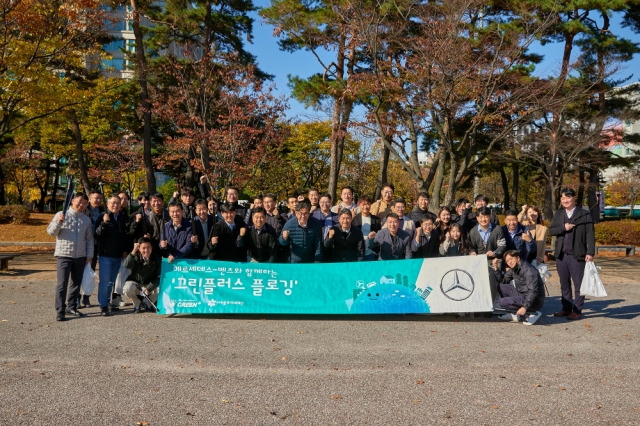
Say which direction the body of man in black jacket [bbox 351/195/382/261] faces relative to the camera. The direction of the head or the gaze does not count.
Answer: toward the camera

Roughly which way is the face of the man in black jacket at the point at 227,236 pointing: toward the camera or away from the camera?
toward the camera

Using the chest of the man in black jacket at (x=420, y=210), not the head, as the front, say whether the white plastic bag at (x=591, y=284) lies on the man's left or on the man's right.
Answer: on the man's left

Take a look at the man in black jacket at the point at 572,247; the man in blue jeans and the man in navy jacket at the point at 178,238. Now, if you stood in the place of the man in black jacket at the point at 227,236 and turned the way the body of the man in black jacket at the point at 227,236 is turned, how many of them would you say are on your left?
1

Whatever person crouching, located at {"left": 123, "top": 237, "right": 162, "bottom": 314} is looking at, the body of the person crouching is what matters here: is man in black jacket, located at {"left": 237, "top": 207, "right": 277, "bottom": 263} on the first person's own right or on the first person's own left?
on the first person's own left

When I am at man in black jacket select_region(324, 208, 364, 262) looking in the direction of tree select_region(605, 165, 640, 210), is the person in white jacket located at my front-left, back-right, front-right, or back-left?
back-left

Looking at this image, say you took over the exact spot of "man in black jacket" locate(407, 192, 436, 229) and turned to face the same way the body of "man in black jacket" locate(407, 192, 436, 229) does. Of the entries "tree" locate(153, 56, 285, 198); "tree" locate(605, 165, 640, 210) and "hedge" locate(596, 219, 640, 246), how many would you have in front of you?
0

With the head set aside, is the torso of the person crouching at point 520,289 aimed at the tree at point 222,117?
no

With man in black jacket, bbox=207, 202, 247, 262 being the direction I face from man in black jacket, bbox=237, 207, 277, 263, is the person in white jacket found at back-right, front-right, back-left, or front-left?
front-left

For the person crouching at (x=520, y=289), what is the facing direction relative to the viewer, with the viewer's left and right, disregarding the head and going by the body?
facing the viewer and to the left of the viewer

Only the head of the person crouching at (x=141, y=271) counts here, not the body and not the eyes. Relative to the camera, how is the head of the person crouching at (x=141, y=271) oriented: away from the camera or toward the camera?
toward the camera

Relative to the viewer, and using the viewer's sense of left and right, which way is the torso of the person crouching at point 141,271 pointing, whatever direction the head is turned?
facing the viewer

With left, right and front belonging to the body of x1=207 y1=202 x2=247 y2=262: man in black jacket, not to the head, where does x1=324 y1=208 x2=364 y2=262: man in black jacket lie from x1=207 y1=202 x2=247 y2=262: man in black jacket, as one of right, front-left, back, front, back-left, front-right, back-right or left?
left

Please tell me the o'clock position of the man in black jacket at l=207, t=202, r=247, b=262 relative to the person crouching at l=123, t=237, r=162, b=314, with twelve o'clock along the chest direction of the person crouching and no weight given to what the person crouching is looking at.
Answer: The man in black jacket is roughly at 9 o'clock from the person crouching.

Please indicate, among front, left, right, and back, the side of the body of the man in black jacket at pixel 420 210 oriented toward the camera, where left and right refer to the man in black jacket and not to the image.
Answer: front

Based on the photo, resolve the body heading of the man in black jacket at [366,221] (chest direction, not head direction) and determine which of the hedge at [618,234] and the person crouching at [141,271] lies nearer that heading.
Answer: the person crouching

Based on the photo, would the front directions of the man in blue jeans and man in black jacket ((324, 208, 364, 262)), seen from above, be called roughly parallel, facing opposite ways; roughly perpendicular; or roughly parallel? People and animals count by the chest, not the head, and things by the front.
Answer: roughly parallel

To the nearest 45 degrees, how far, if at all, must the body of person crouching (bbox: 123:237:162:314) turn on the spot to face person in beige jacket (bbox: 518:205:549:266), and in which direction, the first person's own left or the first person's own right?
approximately 90° to the first person's own left
